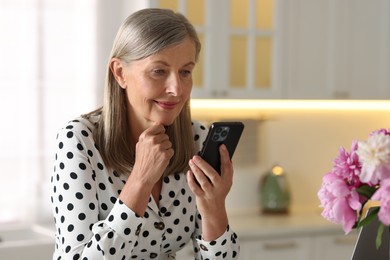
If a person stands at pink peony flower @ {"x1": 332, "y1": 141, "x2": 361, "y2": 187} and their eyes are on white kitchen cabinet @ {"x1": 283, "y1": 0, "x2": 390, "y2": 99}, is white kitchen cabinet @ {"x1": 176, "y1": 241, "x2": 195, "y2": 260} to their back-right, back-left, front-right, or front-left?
front-left

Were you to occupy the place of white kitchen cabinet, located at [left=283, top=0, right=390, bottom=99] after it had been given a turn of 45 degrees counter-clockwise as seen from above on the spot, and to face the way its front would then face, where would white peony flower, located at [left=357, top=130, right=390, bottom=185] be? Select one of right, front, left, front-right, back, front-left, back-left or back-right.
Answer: front-right

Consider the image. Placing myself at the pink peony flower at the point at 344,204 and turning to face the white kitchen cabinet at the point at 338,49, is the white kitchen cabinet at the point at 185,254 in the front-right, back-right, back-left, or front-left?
front-left

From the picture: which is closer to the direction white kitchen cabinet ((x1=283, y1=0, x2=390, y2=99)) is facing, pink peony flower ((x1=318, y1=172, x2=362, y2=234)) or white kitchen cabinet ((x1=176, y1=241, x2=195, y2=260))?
the pink peony flower

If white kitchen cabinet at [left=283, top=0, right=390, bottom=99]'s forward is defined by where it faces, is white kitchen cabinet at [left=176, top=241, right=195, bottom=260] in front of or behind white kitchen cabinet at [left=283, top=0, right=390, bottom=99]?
in front

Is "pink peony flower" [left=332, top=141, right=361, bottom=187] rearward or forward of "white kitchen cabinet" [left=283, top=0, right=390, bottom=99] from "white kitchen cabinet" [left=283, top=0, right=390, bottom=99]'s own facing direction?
forward

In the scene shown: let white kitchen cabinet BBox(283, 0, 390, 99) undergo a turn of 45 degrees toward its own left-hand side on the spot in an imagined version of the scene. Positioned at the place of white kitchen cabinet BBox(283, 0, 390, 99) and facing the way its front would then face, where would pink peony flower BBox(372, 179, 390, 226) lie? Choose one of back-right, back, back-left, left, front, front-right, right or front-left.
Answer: front-right

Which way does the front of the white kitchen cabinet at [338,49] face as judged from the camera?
facing the viewer
